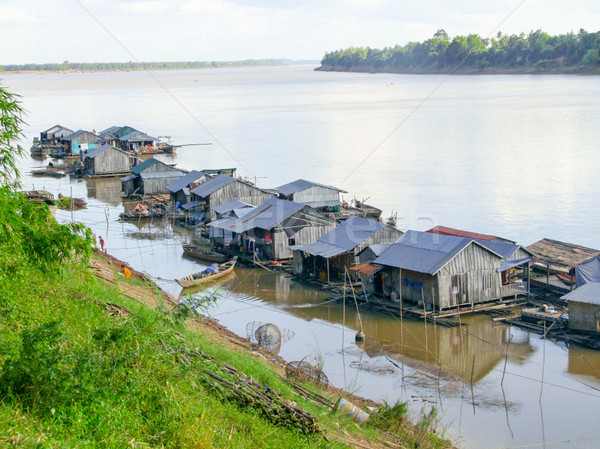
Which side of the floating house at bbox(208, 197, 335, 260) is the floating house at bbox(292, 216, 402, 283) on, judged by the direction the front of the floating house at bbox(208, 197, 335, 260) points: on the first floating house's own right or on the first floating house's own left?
on the first floating house's own left

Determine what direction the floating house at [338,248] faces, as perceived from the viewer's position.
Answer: facing the viewer and to the left of the viewer

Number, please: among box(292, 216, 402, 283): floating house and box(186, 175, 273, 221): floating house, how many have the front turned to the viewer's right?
0

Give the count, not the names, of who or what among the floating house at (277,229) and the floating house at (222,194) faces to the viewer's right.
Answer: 0

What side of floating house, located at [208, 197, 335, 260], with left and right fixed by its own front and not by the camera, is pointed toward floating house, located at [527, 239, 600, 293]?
left

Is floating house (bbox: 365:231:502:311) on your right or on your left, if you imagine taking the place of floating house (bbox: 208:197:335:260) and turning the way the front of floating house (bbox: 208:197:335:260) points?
on your left

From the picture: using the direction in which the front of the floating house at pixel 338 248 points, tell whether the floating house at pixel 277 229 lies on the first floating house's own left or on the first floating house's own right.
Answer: on the first floating house's own right

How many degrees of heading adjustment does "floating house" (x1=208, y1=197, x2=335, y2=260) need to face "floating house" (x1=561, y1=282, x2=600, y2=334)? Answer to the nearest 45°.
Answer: approximately 90° to its left
